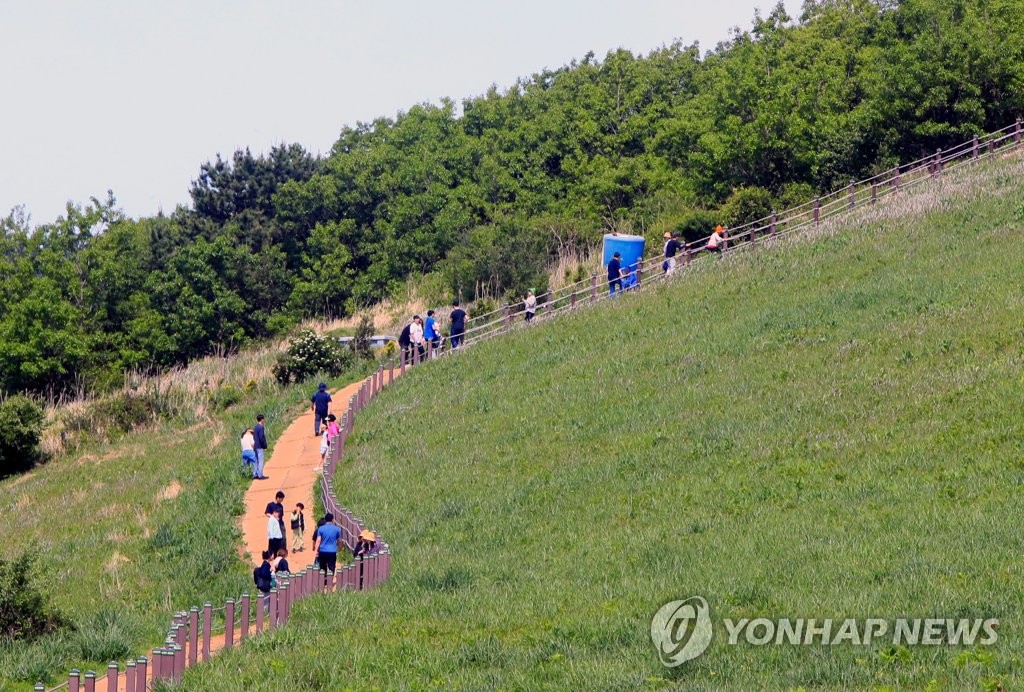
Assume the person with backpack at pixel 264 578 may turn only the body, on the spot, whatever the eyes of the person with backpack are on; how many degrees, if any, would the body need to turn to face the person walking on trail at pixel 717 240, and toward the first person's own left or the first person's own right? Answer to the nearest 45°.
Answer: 0° — they already face them

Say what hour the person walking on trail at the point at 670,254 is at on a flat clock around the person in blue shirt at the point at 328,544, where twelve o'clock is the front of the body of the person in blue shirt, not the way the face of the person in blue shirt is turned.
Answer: The person walking on trail is roughly at 1 o'clock from the person in blue shirt.

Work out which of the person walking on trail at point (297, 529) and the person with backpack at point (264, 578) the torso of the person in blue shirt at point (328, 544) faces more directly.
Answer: the person walking on trail

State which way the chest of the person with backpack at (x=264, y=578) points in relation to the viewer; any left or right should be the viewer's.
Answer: facing away from the viewer and to the right of the viewer

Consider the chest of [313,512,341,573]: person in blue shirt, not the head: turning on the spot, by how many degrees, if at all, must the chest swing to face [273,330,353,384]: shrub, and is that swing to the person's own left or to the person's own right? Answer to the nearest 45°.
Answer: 0° — they already face it

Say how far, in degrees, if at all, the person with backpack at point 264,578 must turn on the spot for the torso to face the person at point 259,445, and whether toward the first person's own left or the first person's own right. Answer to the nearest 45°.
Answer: approximately 45° to the first person's own left

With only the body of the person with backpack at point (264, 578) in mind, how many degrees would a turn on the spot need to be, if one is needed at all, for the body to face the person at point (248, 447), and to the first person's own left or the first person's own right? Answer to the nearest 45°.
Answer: approximately 45° to the first person's own left

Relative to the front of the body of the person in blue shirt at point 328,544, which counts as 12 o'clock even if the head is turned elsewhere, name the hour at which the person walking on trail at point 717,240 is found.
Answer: The person walking on trail is roughly at 1 o'clock from the person in blue shirt.

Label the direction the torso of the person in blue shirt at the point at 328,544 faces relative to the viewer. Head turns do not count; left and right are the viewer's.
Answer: facing away from the viewer
